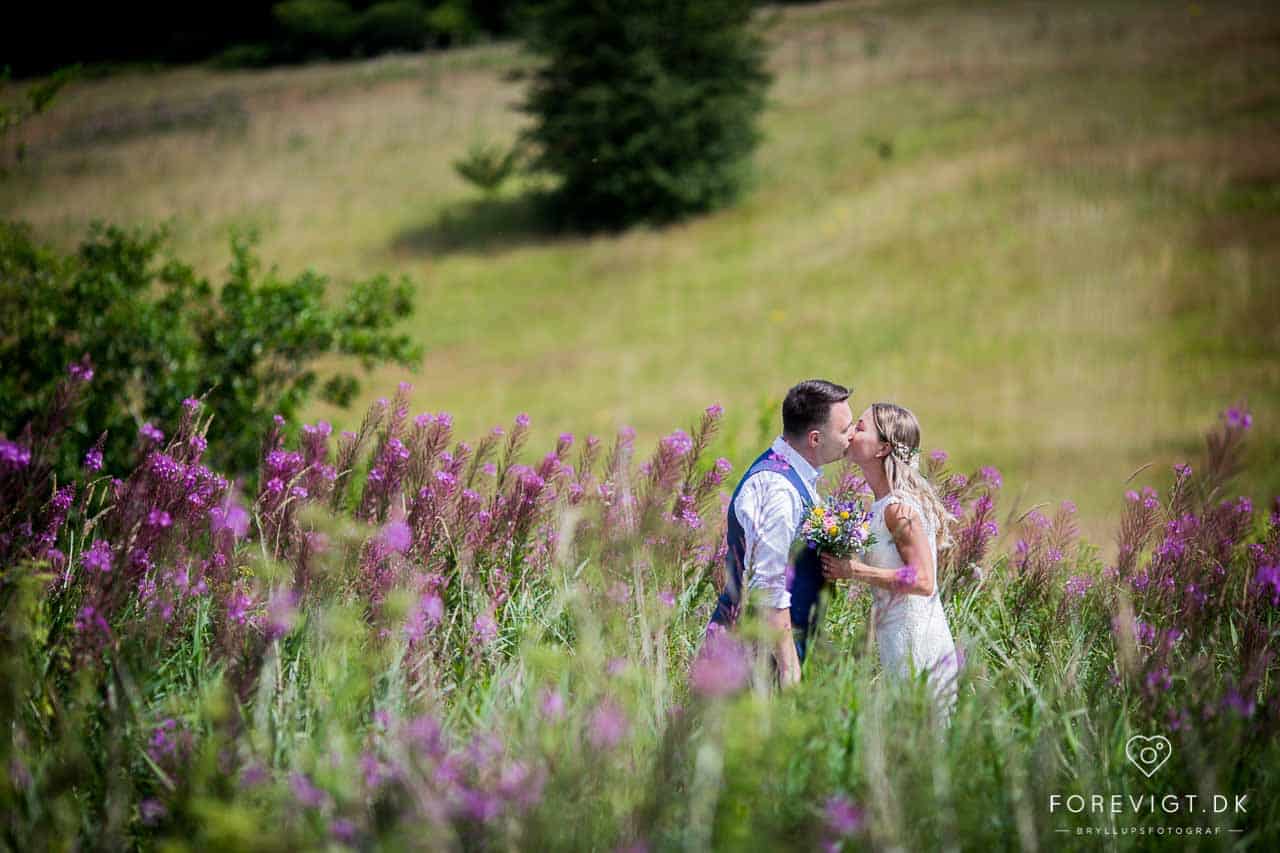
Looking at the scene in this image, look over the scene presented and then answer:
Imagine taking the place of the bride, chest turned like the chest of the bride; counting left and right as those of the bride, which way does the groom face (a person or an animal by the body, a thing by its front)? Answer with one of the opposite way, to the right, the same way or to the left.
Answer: the opposite way

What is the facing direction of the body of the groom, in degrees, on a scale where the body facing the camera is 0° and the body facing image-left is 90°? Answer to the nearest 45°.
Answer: approximately 270°

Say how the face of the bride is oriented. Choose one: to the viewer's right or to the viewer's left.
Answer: to the viewer's left

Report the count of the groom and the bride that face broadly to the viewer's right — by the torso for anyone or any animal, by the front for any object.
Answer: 1

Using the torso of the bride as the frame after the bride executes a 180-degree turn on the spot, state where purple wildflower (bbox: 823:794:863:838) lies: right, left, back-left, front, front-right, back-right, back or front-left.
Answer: right

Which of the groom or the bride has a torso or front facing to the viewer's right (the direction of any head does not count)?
the groom

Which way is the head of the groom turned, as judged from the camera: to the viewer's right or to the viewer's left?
to the viewer's right

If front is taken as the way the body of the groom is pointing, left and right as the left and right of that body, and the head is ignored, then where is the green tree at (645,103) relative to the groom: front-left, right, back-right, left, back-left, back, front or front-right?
left

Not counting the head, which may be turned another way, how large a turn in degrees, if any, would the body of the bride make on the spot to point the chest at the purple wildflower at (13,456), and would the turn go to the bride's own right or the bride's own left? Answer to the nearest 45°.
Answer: approximately 45° to the bride's own left

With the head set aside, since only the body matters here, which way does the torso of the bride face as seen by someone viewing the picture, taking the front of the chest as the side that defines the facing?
to the viewer's left
